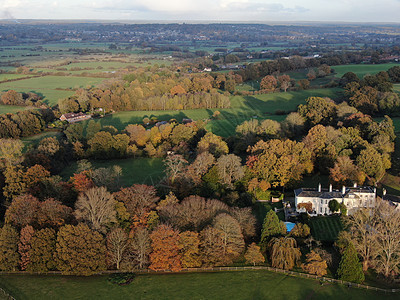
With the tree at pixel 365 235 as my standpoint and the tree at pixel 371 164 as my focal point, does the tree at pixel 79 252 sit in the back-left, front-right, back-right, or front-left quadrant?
back-left

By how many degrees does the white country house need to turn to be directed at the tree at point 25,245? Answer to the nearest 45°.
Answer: approximately 45° to its right

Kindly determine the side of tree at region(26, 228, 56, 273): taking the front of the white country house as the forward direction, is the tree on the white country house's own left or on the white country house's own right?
on the white country house's own right

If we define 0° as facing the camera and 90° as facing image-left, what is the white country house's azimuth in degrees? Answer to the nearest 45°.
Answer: approximately 0°

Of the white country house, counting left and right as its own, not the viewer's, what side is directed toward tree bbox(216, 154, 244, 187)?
right

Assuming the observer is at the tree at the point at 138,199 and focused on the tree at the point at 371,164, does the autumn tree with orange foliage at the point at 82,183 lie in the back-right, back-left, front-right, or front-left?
back-left

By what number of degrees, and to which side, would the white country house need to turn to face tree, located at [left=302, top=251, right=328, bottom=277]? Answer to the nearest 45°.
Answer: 0° — it already faces it

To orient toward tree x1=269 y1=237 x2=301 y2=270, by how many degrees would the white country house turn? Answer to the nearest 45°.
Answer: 0° — it already faces it
